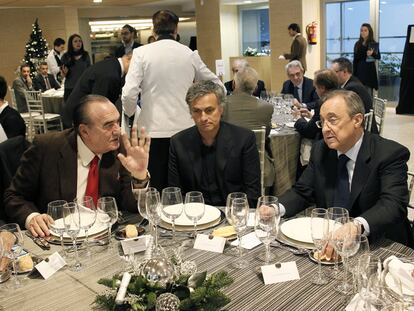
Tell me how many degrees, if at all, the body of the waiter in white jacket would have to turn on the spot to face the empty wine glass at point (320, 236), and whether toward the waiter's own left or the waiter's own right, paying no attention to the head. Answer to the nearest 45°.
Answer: approximately 180°

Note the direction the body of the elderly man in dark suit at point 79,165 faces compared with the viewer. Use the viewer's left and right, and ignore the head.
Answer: facing the viewer and to the right of the viewer

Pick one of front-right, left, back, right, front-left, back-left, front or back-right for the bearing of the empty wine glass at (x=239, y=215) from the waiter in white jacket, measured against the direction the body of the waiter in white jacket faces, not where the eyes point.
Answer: back

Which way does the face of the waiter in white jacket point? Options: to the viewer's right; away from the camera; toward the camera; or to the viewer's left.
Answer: away from the camera

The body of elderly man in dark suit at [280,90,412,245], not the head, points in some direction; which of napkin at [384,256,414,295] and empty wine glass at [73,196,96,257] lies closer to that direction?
the empty wine glass

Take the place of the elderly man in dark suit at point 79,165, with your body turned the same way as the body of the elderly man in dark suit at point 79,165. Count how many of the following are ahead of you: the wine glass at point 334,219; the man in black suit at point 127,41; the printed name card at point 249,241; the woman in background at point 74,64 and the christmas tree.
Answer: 2

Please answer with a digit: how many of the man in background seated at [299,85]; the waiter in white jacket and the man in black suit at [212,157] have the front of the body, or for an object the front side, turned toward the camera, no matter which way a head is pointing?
2

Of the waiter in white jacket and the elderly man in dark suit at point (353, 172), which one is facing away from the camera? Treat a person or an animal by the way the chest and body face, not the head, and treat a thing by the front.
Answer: the waiter in white jacket

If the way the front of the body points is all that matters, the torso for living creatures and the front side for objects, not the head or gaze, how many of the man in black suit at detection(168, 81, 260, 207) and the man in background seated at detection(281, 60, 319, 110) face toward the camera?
2

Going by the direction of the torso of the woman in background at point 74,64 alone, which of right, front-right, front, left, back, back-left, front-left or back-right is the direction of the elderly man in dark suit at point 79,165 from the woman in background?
front-right

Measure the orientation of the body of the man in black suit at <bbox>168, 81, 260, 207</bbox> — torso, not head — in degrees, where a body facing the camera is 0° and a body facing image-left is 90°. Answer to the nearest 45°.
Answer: approximately 0°

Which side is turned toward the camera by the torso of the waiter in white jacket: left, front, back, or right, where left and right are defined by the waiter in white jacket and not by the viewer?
back
